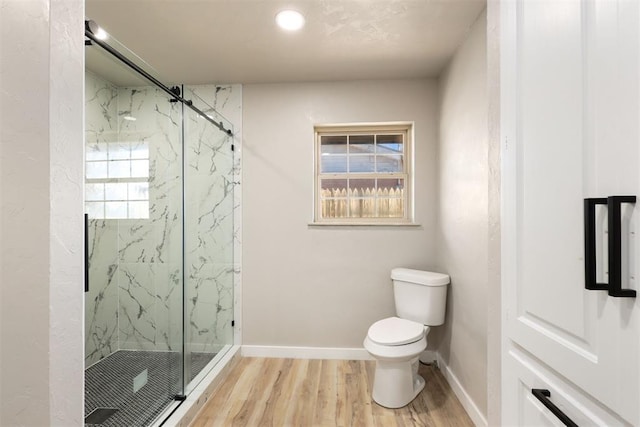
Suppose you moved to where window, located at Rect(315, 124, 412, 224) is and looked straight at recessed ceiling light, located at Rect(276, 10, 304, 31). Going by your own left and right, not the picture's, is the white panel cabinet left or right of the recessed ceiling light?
left

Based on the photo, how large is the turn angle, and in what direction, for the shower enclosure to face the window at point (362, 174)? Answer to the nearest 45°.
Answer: approximately 45° to its left

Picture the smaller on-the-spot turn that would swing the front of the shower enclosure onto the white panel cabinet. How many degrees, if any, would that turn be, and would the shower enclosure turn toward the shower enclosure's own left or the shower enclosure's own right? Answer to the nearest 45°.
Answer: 0° — it already faces it

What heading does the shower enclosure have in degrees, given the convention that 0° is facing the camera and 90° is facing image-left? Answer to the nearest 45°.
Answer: approximately 315°
